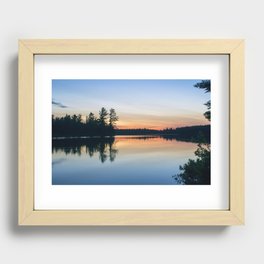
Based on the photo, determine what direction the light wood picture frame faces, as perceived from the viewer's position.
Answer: facing the viewer
